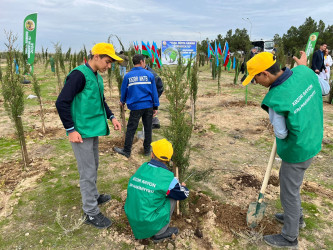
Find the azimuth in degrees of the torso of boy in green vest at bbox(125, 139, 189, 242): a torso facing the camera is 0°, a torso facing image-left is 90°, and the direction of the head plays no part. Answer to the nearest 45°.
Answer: approximately 225°

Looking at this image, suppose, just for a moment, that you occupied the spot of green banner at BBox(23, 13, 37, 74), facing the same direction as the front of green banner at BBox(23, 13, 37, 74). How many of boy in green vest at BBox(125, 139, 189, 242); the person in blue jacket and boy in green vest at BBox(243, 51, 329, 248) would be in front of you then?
3

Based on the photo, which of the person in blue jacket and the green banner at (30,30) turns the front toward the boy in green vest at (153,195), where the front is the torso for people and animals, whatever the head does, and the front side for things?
the green banner

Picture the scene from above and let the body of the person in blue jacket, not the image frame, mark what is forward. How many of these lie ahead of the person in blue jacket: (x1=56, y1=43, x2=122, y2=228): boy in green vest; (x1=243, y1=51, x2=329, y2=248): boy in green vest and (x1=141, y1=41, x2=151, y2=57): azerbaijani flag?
1

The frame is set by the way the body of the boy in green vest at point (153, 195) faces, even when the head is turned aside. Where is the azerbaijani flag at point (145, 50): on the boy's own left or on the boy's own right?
on the boy's own left

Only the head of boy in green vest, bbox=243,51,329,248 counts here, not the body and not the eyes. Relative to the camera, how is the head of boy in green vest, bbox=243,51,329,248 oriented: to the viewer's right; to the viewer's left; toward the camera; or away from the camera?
to the viewer's left

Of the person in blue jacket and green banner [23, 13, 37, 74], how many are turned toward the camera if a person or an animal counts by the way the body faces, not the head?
1

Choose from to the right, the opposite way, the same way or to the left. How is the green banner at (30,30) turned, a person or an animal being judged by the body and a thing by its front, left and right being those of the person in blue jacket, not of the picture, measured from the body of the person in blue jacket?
the opposite way

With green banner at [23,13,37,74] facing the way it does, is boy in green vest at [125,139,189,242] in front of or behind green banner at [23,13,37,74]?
in front

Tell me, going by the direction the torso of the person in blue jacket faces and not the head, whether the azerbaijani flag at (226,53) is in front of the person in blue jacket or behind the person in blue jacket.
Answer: in front

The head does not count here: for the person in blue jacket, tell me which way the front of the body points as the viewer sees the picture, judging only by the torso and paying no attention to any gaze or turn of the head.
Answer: away from the camera
